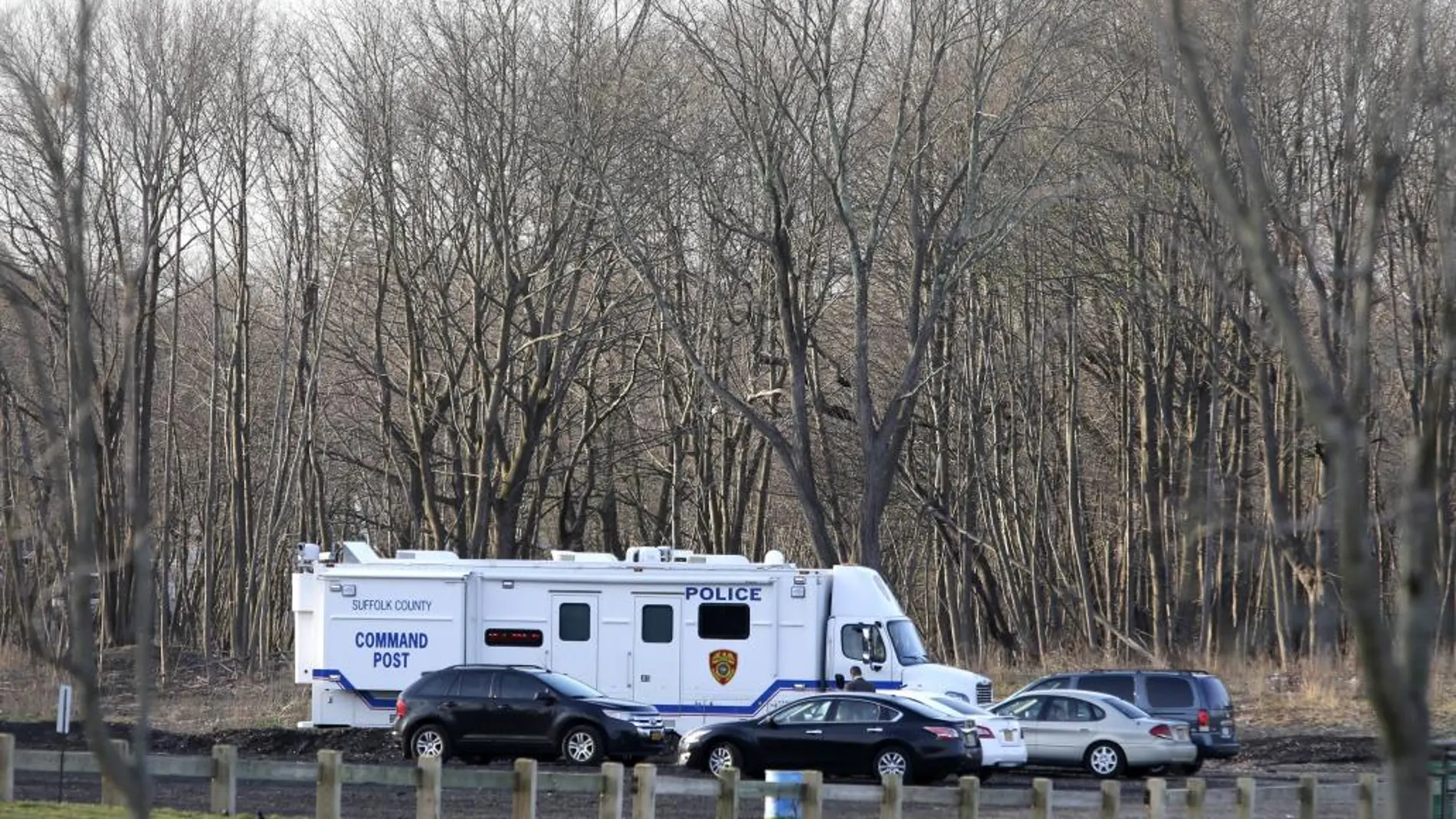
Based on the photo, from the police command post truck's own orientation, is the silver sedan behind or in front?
in front

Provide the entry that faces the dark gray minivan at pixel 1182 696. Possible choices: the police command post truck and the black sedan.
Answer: the police command post truck

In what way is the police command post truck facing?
to the viewer's right

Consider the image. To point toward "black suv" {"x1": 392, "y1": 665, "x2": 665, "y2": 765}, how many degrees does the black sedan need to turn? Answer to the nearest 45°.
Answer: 0° — it already faces it

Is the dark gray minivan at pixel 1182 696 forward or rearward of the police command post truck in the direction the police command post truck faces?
forward

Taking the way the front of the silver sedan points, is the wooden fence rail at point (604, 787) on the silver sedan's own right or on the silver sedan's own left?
on the silver sedan's own left

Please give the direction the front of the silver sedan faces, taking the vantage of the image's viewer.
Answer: facing away from the viewer and to the left of the viewer

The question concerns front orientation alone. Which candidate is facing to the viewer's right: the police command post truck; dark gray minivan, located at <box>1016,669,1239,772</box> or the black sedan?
the police command post truck

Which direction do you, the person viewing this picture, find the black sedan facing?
facing away from the viewer and to the left of the viewer

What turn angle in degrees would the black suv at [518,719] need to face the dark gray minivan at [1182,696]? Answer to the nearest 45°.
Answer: approximately 45° to its left

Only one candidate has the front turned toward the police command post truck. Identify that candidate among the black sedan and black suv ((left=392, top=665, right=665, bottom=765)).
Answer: the black sedan

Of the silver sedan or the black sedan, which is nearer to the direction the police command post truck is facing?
the silver sedan

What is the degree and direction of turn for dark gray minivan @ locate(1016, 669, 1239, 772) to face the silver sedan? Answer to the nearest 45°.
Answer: approximately 90° to its left
